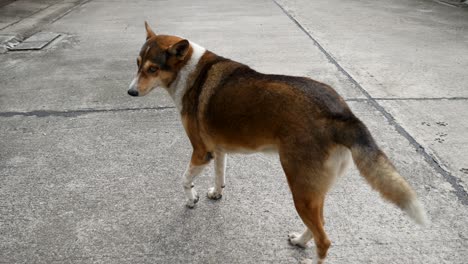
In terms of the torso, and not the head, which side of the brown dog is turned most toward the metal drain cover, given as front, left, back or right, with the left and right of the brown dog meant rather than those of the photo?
front

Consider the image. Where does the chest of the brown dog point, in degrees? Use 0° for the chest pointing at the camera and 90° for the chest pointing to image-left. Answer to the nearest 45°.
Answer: approximately 135°
